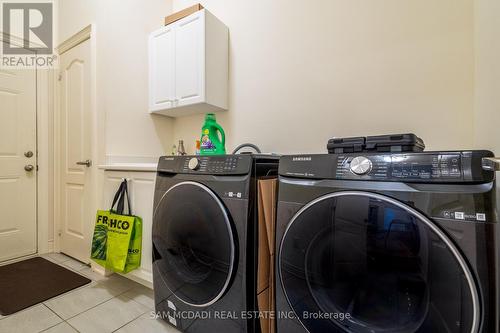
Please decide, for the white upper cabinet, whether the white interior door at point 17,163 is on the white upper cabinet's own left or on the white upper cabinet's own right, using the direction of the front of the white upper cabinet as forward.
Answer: on the white upper cabinet's own right

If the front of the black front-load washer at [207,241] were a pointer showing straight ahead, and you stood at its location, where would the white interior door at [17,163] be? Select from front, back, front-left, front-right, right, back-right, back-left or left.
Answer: right

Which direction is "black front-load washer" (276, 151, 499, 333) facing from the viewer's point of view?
toward the camera

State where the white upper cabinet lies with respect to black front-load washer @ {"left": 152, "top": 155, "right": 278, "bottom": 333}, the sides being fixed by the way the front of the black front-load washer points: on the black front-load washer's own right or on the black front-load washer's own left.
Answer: on the black front-load washer's own right

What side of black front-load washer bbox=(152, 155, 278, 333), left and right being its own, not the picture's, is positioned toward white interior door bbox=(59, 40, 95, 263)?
right

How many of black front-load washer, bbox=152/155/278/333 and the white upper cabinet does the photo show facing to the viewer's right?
0

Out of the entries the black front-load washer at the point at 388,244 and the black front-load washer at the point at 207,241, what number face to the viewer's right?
0

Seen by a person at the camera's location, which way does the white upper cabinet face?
facing the viewer and to the left of the viewer
